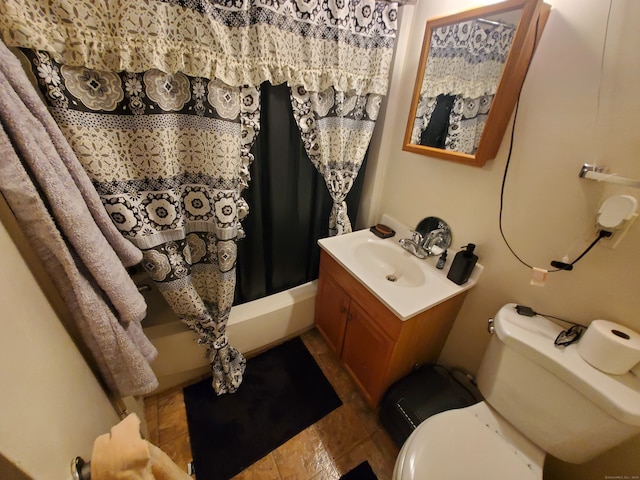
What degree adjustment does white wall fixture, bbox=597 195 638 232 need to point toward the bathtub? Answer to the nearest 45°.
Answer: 0° — it already faces it

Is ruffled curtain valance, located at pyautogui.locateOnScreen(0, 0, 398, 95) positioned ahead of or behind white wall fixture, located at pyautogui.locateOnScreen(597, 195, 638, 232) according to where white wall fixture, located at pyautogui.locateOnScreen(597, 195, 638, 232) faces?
ahead

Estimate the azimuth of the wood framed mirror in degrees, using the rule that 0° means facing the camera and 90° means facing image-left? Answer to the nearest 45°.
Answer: approximately 45°

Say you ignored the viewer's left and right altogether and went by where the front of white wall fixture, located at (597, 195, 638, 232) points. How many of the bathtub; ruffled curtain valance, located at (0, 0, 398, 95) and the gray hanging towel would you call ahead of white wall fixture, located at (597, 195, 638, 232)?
3

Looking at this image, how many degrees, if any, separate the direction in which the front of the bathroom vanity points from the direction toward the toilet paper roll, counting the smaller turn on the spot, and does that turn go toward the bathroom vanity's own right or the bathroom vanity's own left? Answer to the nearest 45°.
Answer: approximately 135° to the bathroom vanity's own left
